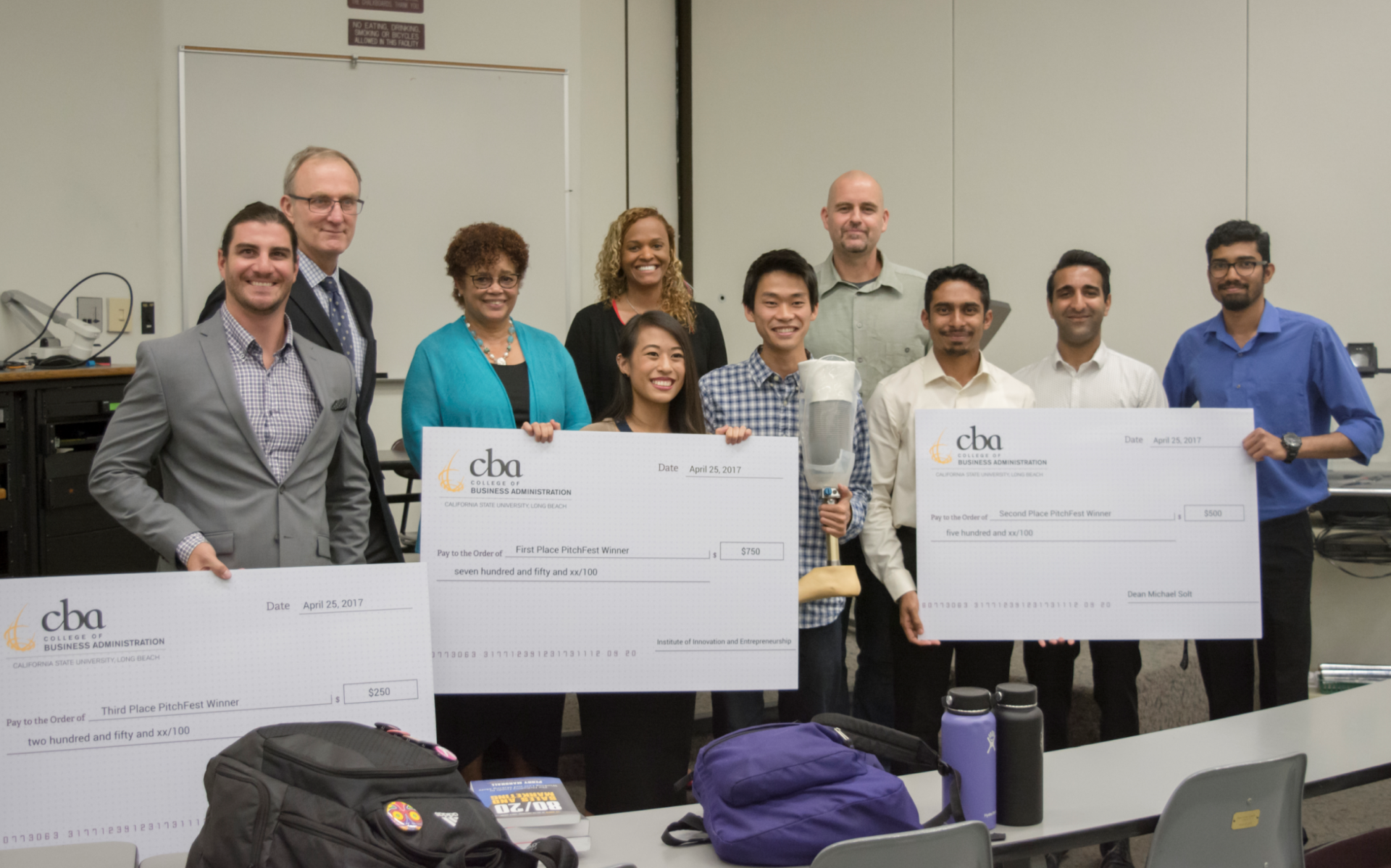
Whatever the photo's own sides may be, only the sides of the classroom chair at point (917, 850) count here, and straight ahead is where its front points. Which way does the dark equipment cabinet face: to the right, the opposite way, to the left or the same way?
the opposite way

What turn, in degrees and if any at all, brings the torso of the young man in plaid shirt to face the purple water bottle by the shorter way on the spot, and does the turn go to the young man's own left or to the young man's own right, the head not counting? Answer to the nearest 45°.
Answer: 0° — they already face it

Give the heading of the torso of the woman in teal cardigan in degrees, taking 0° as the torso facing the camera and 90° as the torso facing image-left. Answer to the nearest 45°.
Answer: approximately 315°

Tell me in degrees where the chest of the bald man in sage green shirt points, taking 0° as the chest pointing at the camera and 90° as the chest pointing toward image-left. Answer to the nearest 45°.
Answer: approximately 0°

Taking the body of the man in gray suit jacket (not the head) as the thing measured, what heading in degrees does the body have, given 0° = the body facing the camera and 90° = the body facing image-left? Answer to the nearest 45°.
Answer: approximately 315°

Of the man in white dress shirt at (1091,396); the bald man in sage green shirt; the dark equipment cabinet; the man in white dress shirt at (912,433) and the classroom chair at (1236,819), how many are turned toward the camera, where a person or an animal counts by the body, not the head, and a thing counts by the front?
4
